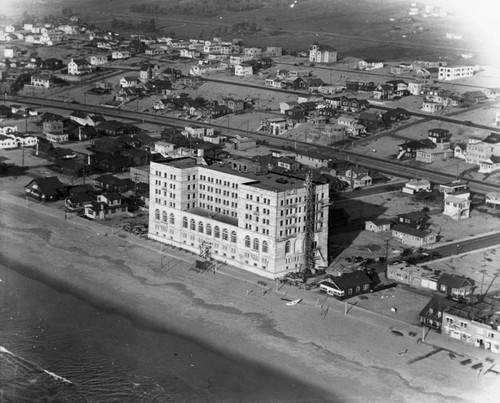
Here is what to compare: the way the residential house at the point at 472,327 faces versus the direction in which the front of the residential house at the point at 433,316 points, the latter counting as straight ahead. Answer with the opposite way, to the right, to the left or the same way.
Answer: the same way

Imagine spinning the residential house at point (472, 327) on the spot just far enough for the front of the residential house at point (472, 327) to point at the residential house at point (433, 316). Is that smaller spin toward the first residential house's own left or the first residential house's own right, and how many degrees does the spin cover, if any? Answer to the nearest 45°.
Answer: approximately 90° to the first residential house's own right

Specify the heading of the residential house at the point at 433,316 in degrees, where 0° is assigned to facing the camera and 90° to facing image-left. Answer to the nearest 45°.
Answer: approximately 45°

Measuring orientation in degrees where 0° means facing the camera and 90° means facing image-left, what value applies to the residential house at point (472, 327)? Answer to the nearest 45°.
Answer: approximately 45°

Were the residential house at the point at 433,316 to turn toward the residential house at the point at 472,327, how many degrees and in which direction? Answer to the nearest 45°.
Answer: approximately 90° to its left

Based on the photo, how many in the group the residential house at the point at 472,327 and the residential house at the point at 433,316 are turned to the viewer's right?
0
